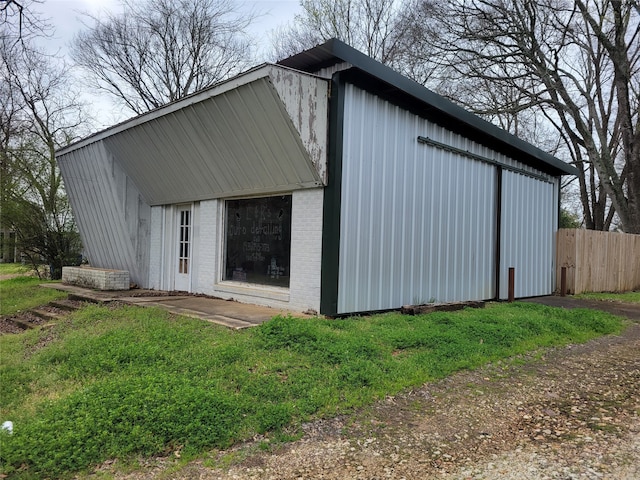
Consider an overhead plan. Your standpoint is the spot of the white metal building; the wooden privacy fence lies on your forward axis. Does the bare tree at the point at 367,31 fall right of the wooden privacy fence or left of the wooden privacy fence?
left

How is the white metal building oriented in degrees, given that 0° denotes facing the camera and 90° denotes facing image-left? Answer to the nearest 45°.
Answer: approximately 45°

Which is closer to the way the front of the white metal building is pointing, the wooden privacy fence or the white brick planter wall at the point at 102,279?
the white brick planter wall

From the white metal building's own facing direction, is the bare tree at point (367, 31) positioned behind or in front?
behind

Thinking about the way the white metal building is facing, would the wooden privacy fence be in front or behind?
behind

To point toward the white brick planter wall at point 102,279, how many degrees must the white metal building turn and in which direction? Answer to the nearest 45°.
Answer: approximately 90° to its right

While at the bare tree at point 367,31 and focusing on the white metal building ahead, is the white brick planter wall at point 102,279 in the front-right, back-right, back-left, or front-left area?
front-right
